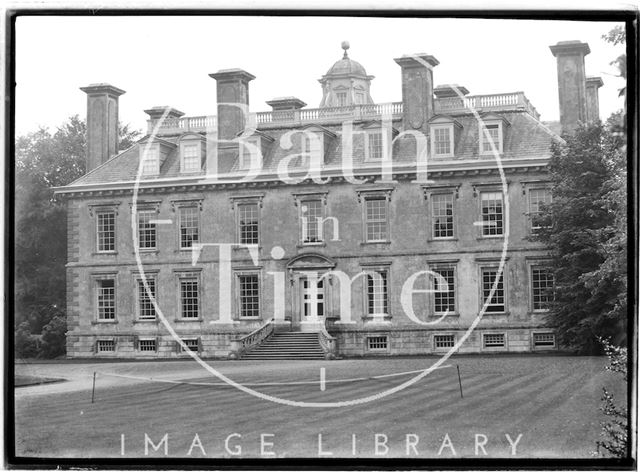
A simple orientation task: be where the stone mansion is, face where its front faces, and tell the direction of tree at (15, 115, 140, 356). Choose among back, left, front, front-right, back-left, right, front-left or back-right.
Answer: right

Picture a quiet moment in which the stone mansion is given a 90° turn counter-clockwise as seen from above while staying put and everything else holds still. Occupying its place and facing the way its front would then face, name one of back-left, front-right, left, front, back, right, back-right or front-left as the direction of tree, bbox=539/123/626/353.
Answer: front

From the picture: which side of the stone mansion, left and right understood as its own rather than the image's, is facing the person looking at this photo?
front
